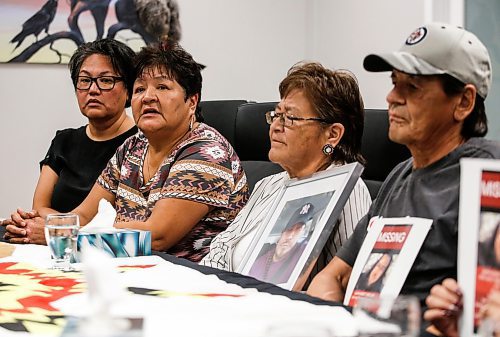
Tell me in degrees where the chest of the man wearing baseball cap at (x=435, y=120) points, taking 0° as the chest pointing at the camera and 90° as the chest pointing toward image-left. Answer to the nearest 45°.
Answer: approximately 45°

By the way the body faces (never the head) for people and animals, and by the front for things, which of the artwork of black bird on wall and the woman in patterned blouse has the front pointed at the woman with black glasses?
the artwork of black bird on wall

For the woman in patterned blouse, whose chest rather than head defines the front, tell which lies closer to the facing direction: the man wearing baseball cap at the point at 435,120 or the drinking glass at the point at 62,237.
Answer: the drinking glass

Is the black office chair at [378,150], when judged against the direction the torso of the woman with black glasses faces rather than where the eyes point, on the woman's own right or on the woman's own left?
on the woman's own left

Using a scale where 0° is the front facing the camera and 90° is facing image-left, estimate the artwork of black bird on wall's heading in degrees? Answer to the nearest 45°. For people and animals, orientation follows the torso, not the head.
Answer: approximately 0°

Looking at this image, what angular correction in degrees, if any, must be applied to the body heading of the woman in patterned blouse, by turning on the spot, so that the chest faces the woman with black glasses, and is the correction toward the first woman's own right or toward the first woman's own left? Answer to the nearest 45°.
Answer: approximately 90° to the first woman's own right

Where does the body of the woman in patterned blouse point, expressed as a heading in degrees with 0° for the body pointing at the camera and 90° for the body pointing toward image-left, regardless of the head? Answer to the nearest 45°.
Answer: approximately 45°

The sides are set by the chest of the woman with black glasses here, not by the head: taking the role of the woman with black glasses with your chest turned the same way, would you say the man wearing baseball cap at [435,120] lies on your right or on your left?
on your left

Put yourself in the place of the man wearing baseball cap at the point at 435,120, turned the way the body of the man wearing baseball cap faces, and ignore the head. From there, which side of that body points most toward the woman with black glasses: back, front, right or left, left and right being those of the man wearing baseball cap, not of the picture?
right
